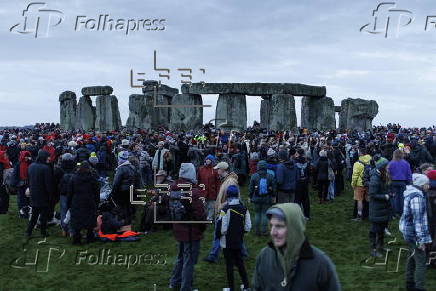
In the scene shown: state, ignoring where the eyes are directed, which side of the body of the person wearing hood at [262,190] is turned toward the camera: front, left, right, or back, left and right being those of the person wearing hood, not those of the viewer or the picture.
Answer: back

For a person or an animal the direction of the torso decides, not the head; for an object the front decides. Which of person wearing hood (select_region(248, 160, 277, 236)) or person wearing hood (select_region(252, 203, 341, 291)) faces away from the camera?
person wearing hood (select_region(248, 160, 277, 236))

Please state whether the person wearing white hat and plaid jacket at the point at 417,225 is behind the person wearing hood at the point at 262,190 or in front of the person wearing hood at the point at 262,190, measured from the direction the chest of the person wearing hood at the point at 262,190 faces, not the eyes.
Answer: behind

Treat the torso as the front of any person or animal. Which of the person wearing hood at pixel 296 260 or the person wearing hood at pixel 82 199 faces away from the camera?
the person wearing hood at pixel 82 199

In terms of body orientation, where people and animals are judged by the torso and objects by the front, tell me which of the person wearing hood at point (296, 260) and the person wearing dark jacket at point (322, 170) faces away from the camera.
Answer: the person wearing dark jacket at point (322, 170)

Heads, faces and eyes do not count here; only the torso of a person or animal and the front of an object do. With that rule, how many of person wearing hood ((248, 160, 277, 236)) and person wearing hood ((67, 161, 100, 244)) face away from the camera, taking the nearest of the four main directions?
2

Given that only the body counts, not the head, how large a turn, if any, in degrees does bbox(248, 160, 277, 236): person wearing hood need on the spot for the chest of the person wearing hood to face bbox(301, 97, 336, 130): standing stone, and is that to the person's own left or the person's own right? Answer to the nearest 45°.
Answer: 0° — they already face it

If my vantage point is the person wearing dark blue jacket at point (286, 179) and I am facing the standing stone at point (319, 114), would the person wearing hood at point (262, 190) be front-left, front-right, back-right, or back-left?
back-left

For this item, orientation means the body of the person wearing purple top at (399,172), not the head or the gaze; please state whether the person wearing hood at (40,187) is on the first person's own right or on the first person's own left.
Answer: on the first person's own left

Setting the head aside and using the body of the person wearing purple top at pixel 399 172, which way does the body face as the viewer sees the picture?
away from the camera

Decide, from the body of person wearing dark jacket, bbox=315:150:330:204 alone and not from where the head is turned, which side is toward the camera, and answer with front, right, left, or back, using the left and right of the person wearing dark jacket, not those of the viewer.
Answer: back

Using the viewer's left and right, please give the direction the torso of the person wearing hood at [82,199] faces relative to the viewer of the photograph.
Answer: facing away from the viewer
